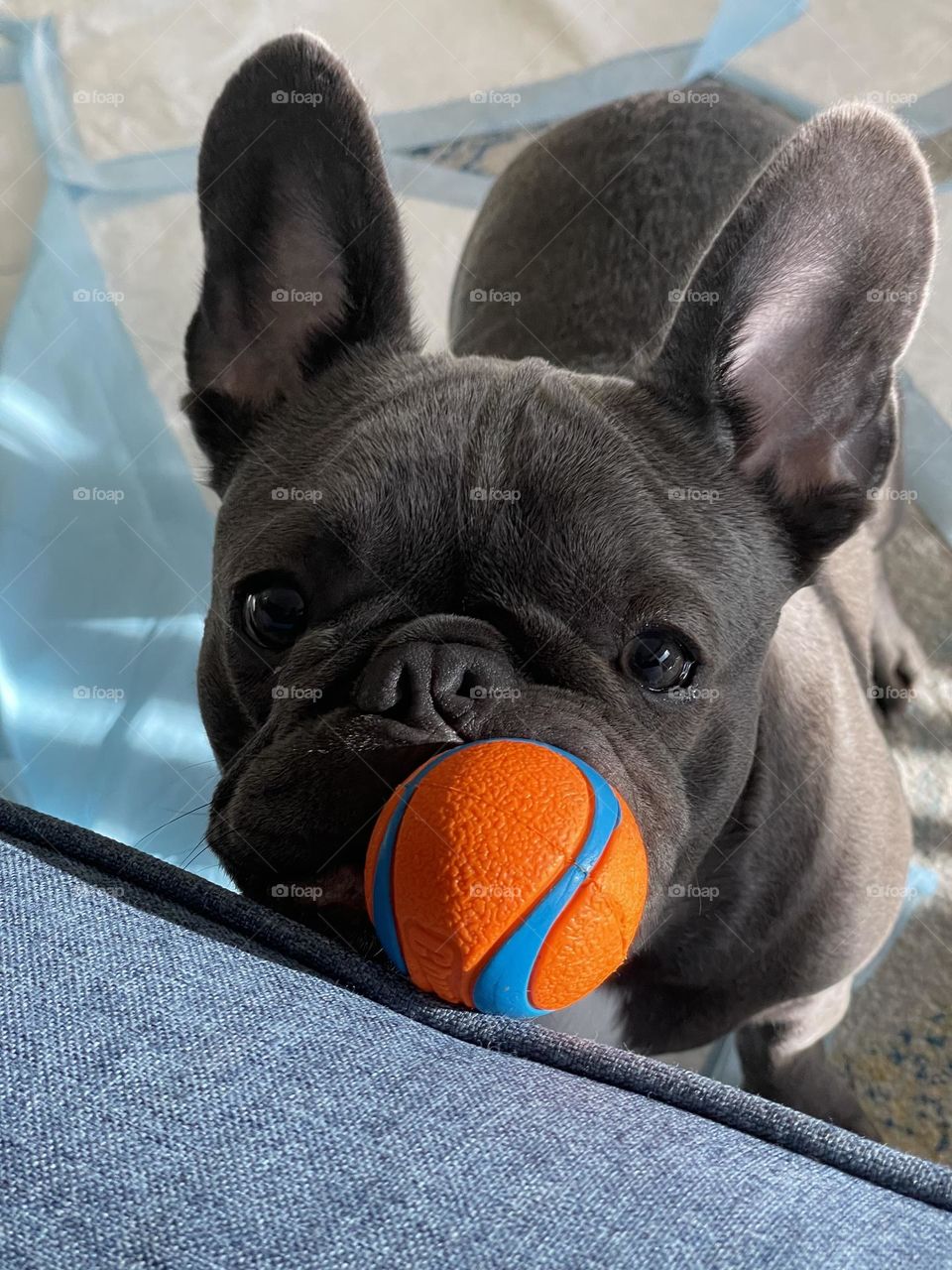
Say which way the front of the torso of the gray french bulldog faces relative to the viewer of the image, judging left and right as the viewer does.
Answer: facing the viewer
